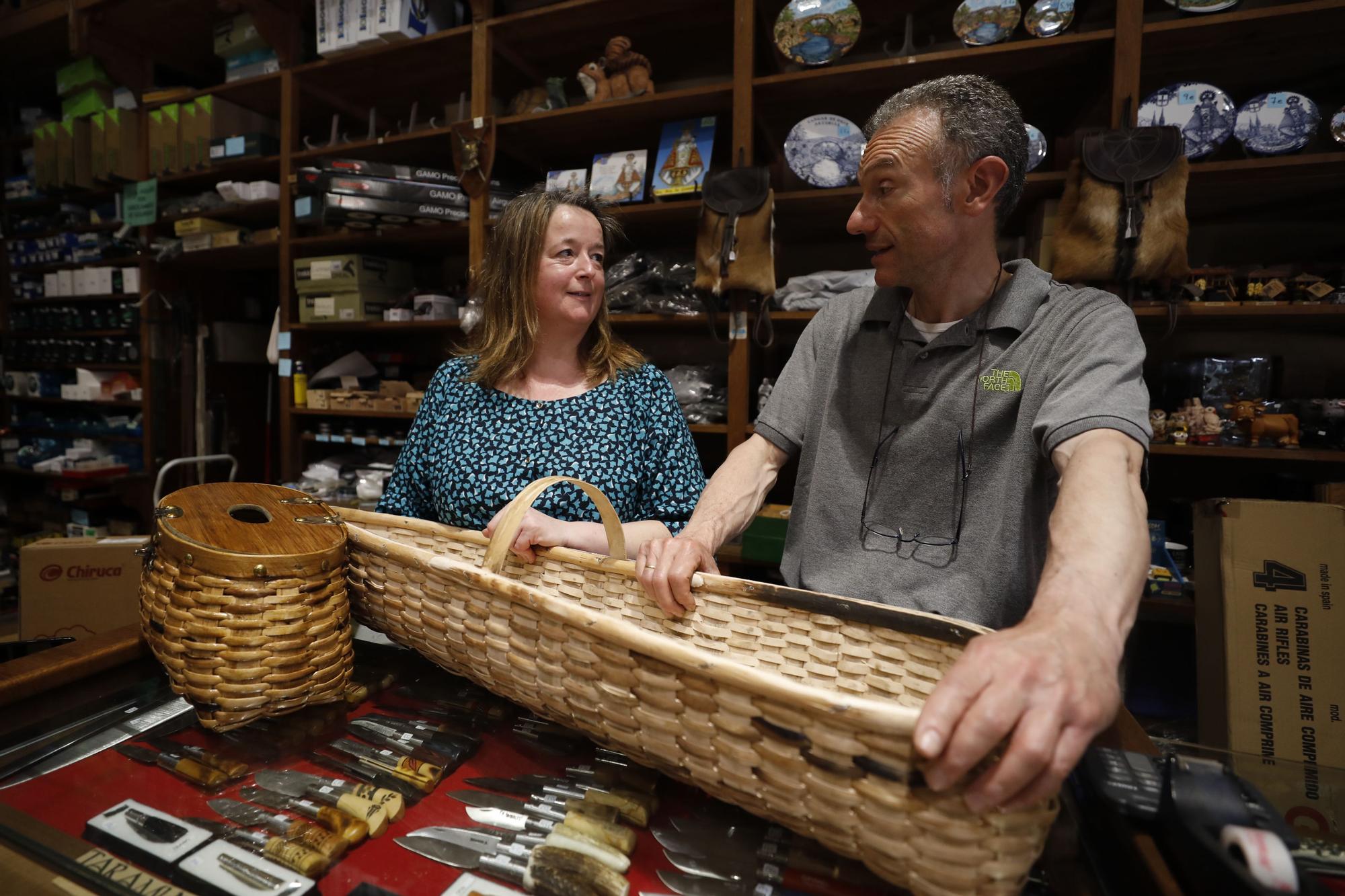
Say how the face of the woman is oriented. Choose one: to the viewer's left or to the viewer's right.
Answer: to the viewer's right

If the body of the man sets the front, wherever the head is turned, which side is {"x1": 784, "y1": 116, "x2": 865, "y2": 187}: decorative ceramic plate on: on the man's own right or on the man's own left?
on the man's own right

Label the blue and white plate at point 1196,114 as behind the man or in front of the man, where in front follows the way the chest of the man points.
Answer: behind

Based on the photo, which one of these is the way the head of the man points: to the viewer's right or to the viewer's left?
to the viewer's left

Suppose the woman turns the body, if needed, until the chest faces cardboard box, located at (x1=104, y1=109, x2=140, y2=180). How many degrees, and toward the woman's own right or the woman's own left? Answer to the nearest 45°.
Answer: approximately 135° to the woman's own right

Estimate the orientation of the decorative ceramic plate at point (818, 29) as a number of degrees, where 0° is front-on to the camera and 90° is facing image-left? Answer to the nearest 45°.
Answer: approximately 0°

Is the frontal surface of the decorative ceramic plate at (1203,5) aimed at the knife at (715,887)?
yes

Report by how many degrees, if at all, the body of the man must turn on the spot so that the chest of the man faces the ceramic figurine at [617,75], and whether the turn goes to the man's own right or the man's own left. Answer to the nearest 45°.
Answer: approximately 90° to the man's own right
